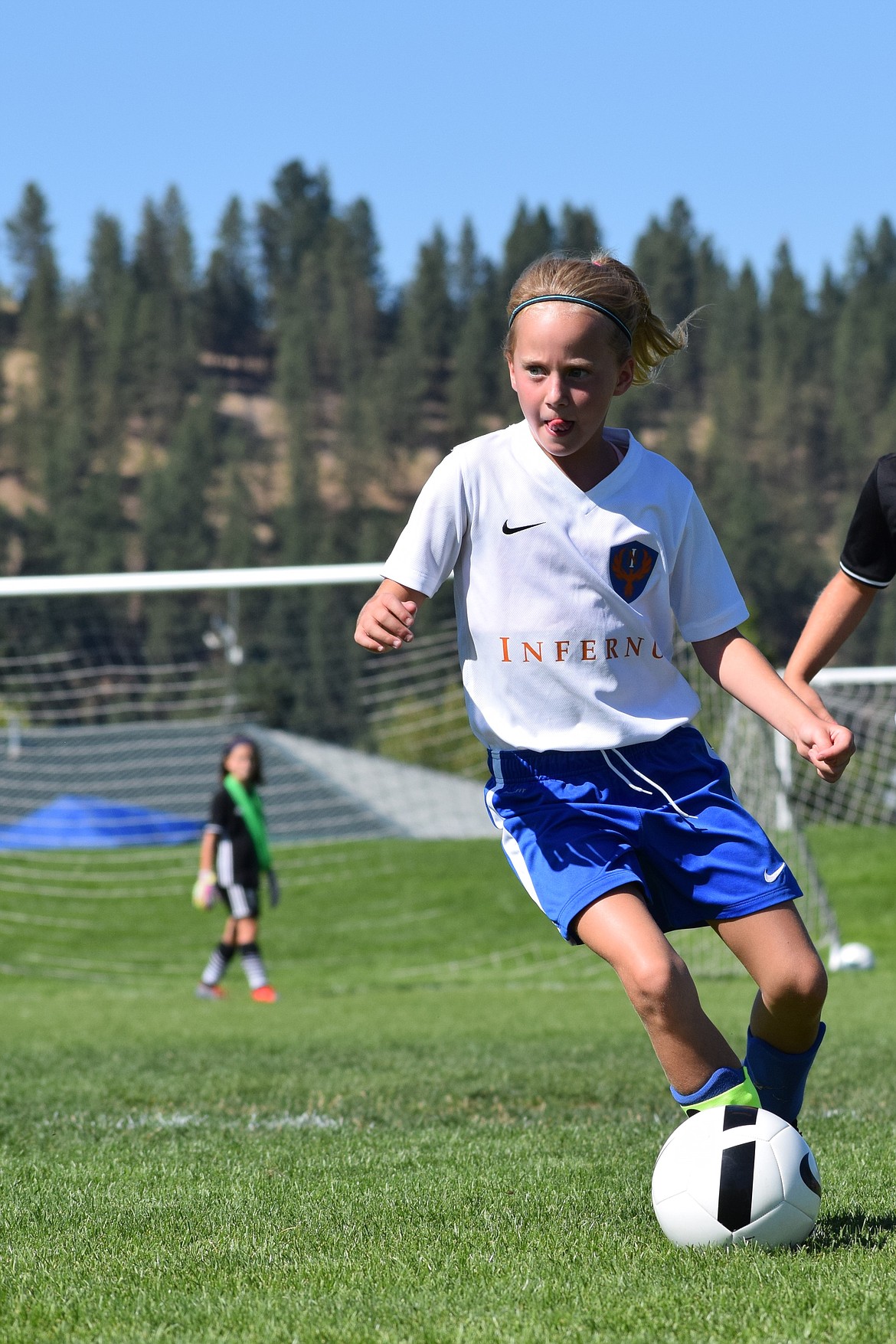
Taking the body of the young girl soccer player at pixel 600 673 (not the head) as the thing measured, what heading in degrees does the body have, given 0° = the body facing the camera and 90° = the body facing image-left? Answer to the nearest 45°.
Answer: approximately 0°

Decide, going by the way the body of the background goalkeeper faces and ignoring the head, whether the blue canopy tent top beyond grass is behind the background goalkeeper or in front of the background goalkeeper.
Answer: behind

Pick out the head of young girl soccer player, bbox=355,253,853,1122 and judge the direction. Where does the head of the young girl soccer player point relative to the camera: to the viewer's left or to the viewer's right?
to the viewer's left

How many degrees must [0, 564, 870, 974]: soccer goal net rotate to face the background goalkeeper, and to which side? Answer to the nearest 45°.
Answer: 0° — it already faces them

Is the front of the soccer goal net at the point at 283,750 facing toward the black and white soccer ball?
yes

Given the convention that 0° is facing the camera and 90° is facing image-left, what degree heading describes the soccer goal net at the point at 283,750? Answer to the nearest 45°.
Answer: approximately 0°
